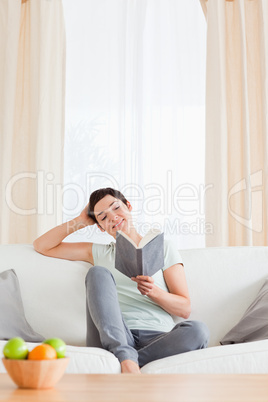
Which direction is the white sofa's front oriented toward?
toward the camera

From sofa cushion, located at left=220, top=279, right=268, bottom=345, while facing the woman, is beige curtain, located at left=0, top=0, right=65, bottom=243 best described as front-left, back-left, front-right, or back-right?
front-right

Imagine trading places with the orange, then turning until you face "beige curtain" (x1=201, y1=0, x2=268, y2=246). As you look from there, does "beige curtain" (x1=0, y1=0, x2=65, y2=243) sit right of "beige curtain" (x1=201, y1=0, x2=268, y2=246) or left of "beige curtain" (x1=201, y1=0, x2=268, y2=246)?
left

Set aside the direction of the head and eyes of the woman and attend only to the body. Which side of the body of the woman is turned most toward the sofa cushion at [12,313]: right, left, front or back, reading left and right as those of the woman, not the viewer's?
right

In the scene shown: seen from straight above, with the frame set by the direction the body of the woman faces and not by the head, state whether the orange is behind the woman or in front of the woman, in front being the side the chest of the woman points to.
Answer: in front

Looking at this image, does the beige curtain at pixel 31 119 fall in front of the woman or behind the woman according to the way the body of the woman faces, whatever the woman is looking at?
behind

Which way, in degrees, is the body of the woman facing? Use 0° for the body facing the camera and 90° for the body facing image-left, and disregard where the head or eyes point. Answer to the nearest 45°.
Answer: approximately 0°

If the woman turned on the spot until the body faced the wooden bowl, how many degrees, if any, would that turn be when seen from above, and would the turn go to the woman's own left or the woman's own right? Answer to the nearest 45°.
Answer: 0° — they already face it

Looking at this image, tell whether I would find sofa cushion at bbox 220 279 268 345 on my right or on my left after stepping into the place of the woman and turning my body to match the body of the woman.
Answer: on my left

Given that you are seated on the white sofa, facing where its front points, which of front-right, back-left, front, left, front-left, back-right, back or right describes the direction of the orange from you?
front
